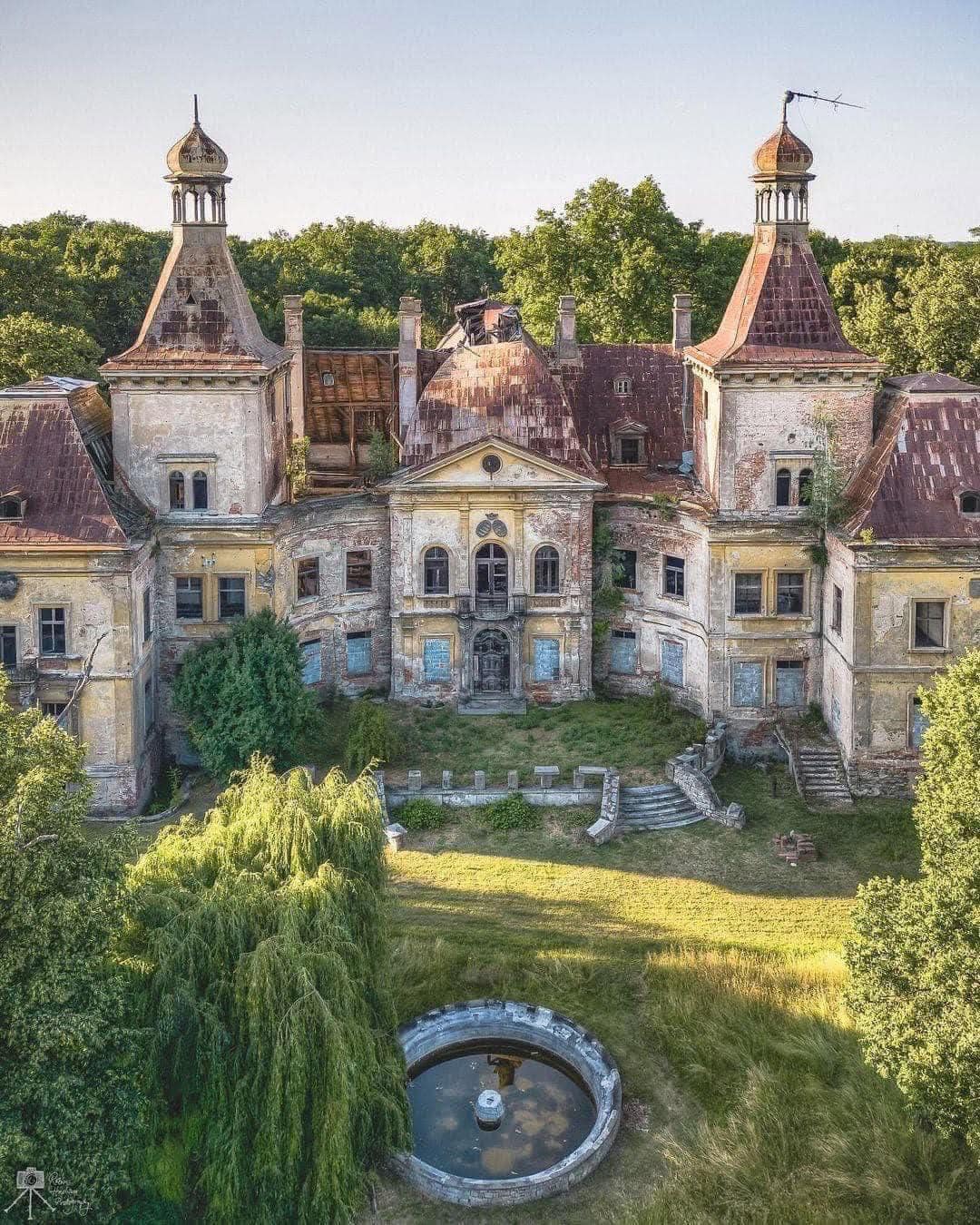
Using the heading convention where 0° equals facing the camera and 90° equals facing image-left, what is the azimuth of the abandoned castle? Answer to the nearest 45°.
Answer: approximately 0°

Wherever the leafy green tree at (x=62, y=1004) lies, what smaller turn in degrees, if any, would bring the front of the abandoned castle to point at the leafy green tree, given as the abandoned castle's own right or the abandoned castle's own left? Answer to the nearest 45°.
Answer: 0° — it already faces it

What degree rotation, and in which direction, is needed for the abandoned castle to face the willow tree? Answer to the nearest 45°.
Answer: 0° — it already faces it

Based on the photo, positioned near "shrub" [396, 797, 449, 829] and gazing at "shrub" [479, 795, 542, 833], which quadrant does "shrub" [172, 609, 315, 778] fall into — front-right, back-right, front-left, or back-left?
back-left

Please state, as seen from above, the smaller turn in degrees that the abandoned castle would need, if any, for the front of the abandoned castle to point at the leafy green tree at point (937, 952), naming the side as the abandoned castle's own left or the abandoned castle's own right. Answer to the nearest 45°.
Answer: approximately 45° to the abandoned castle's own left
